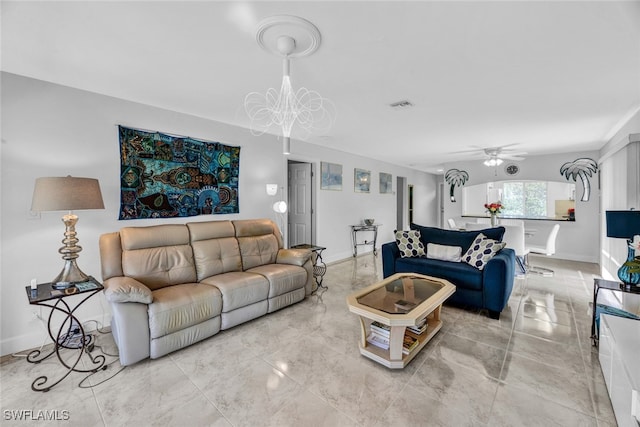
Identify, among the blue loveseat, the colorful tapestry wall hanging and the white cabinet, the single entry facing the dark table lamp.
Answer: the colorful tapestry wall hanging

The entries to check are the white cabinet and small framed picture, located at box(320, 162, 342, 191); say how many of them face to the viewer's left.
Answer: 1

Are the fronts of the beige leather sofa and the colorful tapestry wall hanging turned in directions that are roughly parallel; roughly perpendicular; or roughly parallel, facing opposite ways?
roughly parallel

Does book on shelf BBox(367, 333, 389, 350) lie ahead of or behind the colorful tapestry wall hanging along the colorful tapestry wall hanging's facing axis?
ahead

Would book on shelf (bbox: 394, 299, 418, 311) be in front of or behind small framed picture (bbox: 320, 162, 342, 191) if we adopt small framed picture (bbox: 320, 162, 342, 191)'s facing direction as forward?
in front

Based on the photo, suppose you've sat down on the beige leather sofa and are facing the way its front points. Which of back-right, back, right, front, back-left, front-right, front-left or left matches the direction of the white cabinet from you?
front

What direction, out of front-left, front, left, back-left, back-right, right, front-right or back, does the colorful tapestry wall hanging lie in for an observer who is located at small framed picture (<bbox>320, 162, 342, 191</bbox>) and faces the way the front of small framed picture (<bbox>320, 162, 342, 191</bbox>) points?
right

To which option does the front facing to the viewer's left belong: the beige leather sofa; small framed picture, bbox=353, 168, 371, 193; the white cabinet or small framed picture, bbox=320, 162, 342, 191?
the white cabinet

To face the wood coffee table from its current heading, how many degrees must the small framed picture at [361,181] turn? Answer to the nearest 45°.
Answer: approximately 45° to its right

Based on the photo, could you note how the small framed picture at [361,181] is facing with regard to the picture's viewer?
facing the viewer and to the right of the viewer

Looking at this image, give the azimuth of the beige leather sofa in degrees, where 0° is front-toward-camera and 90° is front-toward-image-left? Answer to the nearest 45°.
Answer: approximately 315°

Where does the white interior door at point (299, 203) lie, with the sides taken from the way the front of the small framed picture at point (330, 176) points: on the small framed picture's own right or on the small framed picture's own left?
on the small framed picture's own right

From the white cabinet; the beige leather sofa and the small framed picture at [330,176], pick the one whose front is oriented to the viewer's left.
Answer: the white cabinet

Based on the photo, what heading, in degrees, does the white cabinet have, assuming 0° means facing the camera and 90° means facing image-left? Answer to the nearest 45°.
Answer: approximately 90°
